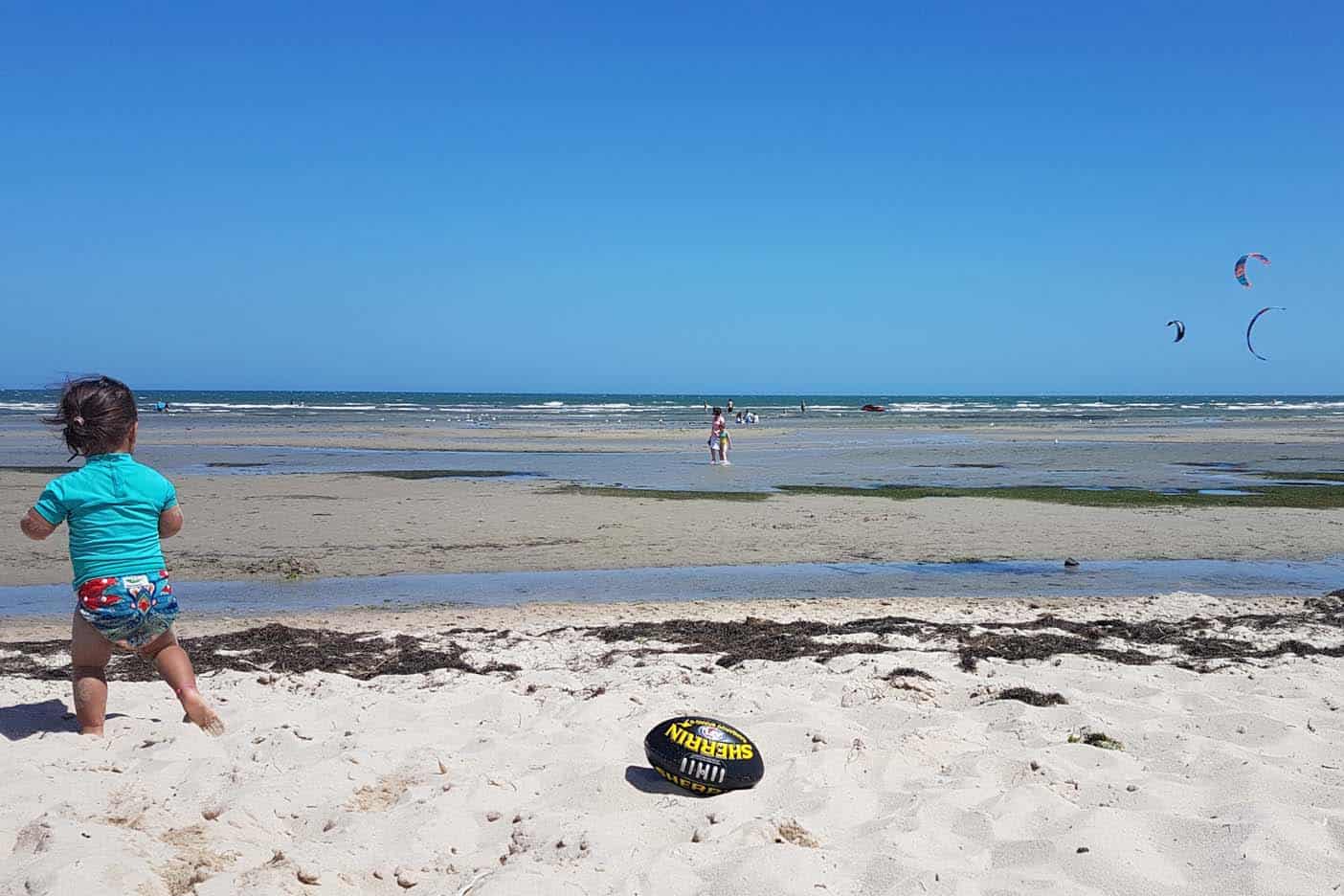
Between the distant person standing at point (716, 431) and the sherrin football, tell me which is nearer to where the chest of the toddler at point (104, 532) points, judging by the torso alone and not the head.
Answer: the distant person standing

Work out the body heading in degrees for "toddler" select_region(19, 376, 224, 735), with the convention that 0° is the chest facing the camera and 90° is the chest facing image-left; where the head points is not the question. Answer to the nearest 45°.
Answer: approximately 180°

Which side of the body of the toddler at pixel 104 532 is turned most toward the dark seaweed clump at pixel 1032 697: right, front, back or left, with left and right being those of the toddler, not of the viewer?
right

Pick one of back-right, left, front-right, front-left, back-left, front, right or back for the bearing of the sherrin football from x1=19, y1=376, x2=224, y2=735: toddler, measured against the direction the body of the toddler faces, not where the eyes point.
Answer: back-right

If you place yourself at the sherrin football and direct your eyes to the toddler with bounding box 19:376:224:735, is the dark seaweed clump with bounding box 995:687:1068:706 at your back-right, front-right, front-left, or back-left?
back-right

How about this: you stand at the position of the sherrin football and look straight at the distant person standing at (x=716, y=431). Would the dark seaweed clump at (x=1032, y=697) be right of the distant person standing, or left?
right

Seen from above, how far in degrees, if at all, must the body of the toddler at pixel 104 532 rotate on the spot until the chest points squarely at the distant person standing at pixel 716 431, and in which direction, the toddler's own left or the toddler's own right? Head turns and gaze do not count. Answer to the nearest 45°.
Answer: approximately 45° to the toddler's own right
